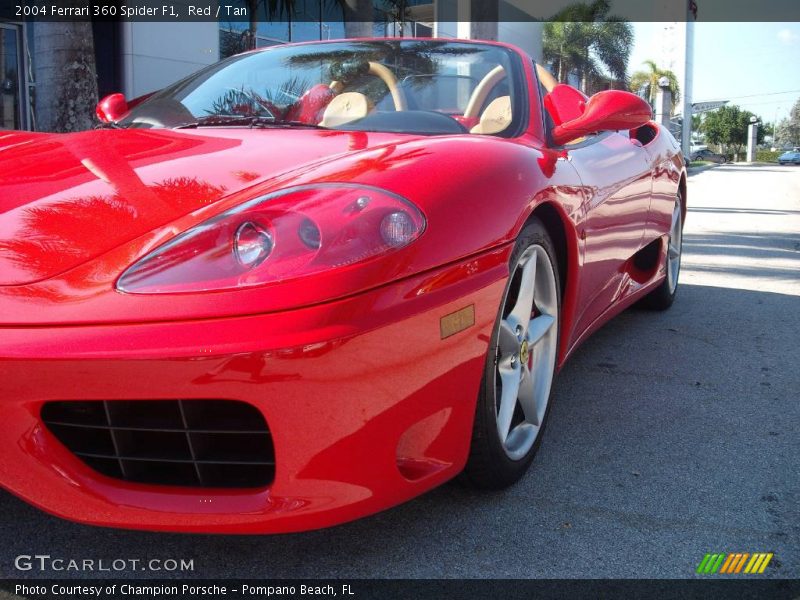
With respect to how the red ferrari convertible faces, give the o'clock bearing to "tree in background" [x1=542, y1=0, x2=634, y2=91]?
The tree in background is roughly at 5 o'clock from the red ferrari convertible.

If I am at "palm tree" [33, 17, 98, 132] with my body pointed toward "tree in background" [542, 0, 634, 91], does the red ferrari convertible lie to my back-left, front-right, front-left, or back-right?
back-right

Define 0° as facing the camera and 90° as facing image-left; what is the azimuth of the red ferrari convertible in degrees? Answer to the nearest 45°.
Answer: approximately 45°

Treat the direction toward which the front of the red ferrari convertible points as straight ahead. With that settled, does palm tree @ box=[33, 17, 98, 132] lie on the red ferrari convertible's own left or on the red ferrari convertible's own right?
on the red ferrari convertible's own right
